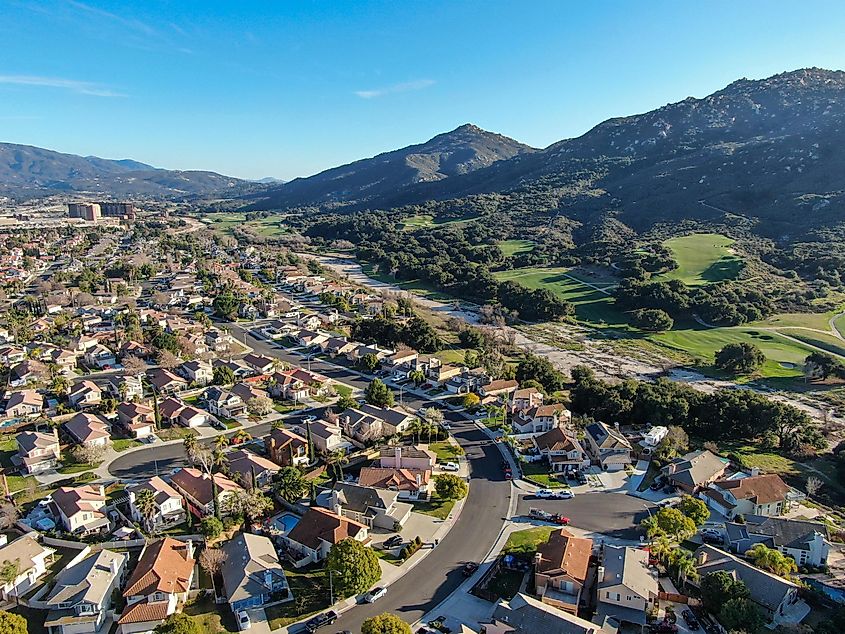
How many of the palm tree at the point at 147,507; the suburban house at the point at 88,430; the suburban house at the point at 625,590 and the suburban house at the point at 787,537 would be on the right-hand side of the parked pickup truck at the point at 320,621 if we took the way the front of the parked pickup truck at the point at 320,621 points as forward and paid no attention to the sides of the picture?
2

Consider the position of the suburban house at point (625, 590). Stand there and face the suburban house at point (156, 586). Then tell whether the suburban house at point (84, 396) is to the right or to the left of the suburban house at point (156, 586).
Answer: right

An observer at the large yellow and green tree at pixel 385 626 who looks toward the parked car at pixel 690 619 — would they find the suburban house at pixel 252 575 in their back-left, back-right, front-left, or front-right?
back-left

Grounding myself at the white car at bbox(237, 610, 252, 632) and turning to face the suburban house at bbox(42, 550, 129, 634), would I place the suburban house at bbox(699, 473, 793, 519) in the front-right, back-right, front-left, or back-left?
back-right

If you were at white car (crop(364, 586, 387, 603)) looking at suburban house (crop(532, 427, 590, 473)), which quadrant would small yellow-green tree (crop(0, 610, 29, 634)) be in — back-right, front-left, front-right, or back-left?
back-left

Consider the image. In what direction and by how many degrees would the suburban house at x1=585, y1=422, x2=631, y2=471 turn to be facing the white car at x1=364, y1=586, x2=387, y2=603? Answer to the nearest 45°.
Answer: approximately 45° to its right

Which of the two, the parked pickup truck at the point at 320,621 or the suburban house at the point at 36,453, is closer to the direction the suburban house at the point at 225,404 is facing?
the parked pickup truck
